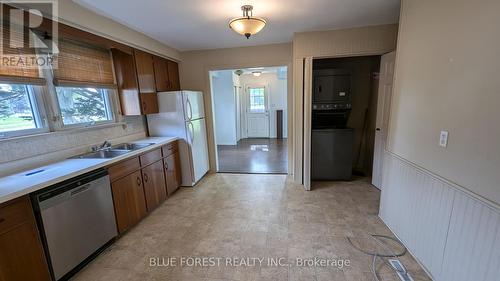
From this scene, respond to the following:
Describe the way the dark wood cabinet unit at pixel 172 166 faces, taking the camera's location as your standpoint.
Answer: facing the viewer and to the right of the viewer

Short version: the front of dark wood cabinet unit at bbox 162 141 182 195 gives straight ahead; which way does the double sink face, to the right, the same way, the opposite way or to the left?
the same way

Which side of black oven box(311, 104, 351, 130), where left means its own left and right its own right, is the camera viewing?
front

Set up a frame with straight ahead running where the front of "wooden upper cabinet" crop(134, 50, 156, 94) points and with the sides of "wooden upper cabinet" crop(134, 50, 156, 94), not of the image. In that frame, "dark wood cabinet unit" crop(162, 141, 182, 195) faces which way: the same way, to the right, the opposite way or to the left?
the same way

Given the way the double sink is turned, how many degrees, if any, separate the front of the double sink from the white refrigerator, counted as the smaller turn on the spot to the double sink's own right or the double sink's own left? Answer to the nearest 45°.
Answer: approximately 45° to the double sink's own left

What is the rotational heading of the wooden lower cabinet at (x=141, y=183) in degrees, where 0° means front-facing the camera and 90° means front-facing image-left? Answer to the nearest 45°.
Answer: approximately 315°

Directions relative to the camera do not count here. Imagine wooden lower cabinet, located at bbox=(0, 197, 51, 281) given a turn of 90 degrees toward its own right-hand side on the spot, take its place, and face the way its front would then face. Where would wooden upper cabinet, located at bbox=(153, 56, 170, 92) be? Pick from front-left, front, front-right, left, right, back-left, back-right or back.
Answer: back

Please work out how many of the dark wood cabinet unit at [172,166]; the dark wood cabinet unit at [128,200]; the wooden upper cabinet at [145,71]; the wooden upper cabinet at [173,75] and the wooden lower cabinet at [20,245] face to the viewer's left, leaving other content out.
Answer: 0

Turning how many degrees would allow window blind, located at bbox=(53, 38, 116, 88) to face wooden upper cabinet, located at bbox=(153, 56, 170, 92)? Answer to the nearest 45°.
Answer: approximately 90° to its left

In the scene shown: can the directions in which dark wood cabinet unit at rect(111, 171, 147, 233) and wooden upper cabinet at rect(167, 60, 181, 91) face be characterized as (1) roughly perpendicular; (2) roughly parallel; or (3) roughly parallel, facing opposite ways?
roughly parallel

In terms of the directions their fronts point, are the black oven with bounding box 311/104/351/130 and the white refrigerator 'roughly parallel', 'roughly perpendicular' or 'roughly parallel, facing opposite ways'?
roughly perpendicular

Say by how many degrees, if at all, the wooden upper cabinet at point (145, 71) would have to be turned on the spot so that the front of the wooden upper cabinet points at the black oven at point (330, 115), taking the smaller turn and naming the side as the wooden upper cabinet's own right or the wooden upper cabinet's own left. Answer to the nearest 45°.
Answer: approximately 45° to the wooden upper cabinet's own left

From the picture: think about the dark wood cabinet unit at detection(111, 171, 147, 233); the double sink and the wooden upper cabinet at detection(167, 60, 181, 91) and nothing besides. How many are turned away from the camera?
0

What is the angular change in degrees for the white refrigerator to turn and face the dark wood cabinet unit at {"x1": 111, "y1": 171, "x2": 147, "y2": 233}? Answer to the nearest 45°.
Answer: approximately 90° to its right

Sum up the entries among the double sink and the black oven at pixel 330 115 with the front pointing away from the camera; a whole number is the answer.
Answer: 0

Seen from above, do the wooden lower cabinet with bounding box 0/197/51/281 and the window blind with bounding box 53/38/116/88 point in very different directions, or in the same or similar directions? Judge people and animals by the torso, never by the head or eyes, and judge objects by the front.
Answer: same or similar directions

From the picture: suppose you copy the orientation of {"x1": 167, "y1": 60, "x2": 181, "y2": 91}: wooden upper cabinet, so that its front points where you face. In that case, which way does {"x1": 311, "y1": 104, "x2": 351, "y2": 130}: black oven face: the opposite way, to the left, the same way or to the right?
to the right

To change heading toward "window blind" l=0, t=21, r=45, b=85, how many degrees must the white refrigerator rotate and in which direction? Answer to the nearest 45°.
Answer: approximately 90° to its right
